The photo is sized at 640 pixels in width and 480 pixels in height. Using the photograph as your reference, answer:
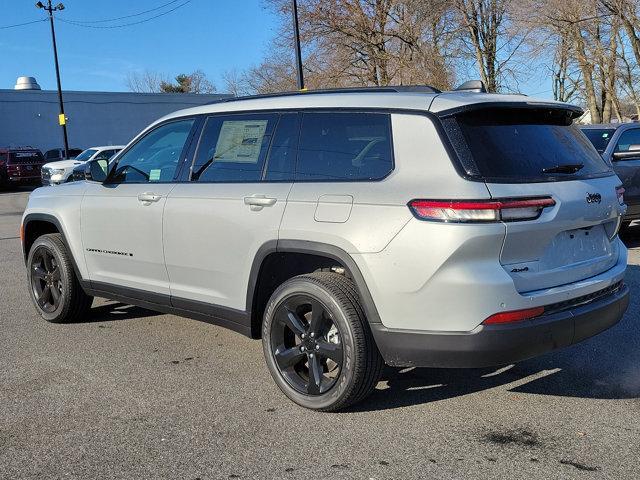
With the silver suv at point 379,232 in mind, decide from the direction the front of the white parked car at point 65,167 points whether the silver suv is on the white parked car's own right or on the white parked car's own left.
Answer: on the white parked car's own left

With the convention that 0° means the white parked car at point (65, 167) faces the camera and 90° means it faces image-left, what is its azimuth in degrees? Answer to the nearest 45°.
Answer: approximately 45°

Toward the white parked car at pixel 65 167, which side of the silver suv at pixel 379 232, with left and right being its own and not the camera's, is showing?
front

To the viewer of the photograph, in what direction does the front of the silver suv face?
facing away from the viewer and to the left of the viewer

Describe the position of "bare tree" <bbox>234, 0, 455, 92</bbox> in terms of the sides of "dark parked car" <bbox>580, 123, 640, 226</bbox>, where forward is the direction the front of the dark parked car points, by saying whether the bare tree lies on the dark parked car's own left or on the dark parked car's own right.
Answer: on the dark parked car's own right

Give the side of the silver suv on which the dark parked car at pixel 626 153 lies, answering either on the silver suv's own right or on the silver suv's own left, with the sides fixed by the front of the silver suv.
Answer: on the silver suv's own right

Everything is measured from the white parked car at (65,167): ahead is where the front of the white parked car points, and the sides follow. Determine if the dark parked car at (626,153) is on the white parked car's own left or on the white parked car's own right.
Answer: on the white parked car's own left

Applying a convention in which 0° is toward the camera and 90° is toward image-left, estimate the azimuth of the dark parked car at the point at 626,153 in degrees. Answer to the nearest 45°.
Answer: approximately 45°

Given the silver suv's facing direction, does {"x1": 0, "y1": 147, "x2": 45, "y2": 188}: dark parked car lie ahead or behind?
ahead
